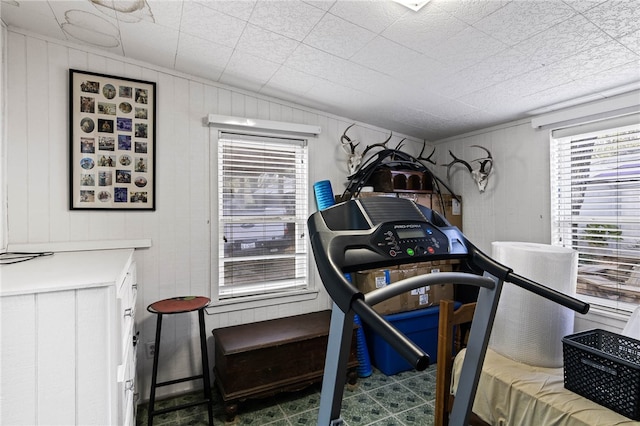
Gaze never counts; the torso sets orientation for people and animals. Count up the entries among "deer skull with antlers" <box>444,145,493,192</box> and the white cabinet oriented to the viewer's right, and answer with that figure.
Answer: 1

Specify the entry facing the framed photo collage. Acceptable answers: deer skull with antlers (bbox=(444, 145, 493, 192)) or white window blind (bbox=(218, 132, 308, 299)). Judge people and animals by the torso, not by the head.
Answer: the deer skull with antlers

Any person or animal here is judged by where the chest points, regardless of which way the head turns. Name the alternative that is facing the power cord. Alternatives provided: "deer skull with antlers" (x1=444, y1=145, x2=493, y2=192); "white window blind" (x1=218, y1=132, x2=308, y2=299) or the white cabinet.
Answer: the deer skull with antlers

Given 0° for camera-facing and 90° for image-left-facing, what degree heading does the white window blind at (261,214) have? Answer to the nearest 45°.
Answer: approximately 315°

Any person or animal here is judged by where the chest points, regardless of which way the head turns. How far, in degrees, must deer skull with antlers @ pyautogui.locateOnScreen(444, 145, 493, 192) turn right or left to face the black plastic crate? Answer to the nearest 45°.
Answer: approximately 45° to its left

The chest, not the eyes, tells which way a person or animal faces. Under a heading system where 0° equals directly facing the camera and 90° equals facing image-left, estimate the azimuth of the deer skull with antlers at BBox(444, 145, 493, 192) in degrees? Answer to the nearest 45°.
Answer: approximately 45°

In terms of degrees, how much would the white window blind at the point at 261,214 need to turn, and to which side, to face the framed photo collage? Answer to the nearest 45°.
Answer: approximately 135° to its right

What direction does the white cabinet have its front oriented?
to the viewer's right

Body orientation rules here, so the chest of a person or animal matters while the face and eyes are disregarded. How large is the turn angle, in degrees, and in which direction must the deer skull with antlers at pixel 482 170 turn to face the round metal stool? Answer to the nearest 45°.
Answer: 0° — it already faces it

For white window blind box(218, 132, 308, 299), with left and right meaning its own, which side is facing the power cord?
right
